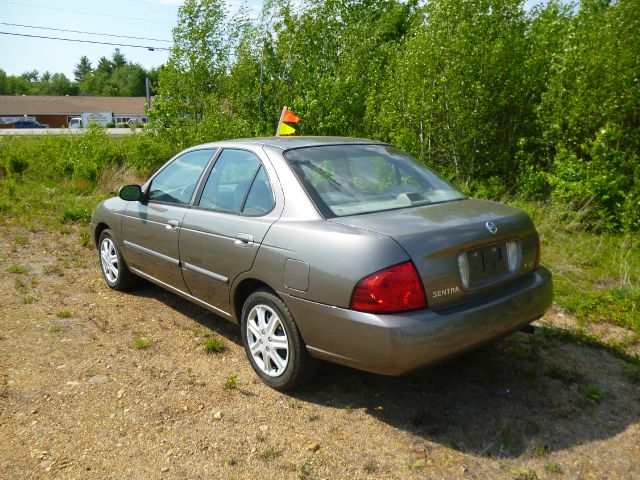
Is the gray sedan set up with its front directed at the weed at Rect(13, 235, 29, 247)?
yes

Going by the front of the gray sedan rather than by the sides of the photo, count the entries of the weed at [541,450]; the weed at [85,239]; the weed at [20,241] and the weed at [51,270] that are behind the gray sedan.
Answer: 1

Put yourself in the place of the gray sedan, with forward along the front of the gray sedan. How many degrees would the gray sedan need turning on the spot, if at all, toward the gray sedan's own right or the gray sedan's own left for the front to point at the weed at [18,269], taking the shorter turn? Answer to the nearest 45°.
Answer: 0° — it already faces it

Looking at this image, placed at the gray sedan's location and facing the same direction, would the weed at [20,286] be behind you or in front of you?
in front

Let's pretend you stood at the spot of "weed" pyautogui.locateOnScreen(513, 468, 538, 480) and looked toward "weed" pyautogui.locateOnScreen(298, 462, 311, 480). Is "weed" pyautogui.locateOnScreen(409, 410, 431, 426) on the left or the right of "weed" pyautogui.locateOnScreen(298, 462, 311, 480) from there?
right

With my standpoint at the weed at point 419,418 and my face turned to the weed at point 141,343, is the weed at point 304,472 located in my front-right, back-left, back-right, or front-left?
front-left

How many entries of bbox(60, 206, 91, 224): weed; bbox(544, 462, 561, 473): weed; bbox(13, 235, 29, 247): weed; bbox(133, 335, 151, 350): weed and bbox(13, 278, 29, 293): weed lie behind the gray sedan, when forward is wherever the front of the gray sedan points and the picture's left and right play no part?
1

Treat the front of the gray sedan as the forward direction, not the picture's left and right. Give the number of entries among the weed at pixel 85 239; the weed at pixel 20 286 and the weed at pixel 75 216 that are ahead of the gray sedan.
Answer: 3

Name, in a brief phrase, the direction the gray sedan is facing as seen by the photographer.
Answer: facing away from the viewer and to the left of the viewer

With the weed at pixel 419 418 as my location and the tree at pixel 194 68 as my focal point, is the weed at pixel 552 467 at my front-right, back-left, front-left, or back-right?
back-right

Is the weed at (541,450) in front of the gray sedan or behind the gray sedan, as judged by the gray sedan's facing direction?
behind

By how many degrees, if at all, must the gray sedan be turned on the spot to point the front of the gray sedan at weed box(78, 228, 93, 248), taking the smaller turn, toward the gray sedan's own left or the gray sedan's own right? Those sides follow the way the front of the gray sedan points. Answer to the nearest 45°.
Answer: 0° — it already faces it

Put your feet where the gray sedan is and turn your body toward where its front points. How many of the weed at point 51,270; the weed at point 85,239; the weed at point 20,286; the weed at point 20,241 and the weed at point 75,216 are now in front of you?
5

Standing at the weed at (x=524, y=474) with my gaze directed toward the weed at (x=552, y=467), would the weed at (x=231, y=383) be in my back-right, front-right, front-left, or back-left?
back-left

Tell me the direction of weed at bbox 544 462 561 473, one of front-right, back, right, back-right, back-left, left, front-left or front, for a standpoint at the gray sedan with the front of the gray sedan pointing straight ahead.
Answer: back

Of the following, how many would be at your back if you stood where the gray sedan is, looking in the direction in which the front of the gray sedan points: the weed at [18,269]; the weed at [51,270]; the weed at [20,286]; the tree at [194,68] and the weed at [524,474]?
1
